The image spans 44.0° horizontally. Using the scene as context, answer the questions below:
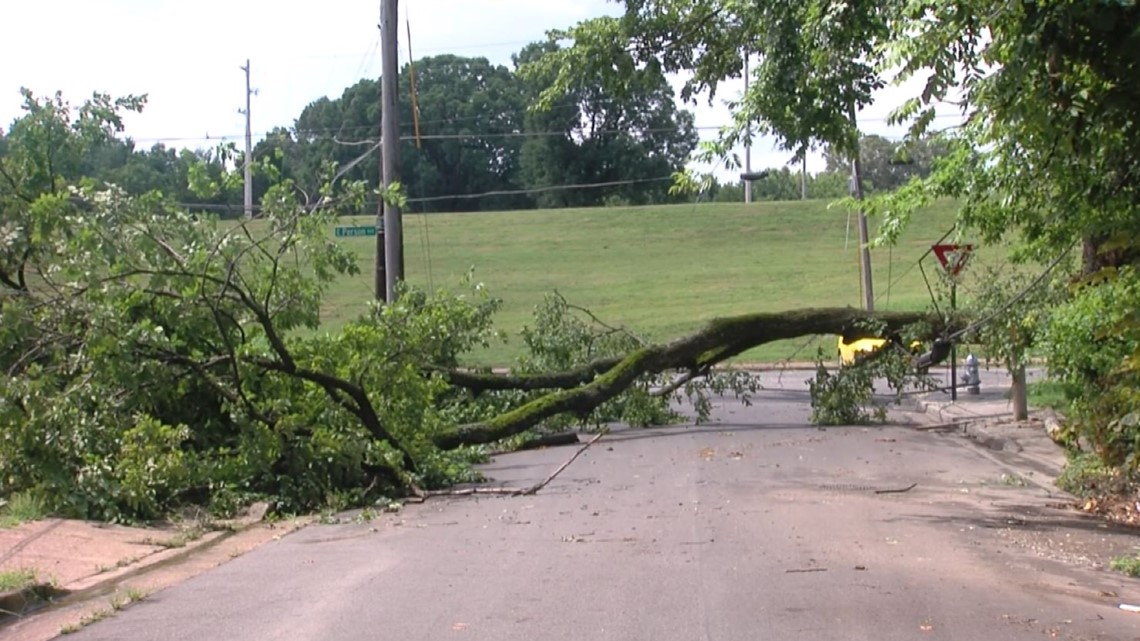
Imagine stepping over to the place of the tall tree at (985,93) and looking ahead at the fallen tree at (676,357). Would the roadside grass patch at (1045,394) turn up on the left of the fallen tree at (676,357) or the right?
right

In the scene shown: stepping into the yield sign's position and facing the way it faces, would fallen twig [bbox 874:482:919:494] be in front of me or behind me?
in front

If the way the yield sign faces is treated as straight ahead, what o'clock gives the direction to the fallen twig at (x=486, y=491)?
The fallen twig is roughly at 1 o'clock from the yield sign.

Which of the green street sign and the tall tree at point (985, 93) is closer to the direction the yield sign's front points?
the tall tree

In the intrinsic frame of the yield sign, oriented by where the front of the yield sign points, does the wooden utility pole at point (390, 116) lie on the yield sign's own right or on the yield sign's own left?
on the yield sign's own right

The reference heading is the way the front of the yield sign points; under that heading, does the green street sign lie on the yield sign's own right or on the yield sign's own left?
on the yield sign's own right

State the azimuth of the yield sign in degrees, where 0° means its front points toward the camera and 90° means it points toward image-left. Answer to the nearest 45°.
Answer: approximately 0°

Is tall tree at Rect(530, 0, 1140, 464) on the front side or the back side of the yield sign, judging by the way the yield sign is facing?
on the front side
